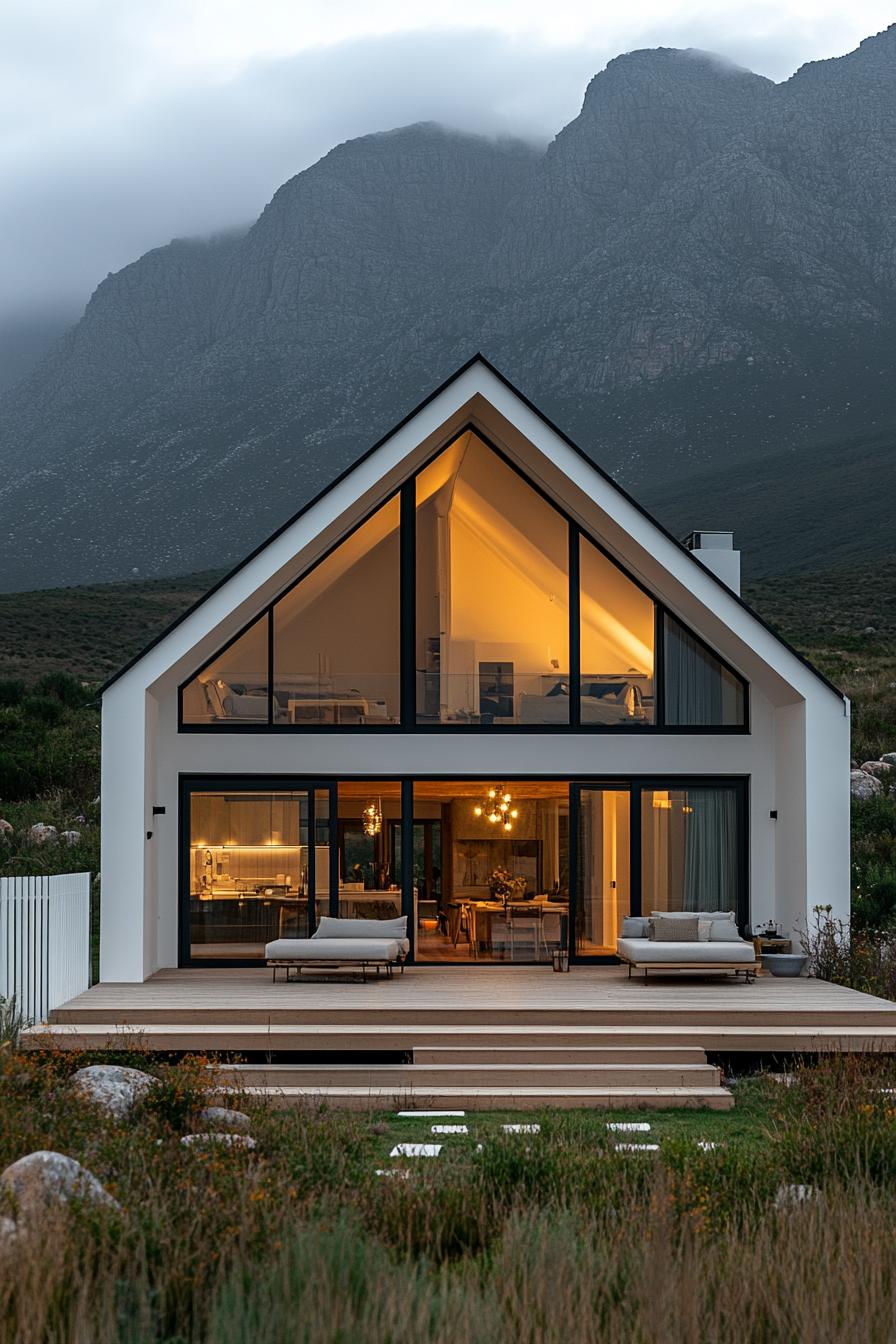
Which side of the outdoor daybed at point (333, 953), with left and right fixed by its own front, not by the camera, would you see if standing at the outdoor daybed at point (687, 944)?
left

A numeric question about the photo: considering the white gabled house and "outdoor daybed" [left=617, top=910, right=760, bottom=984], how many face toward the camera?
2

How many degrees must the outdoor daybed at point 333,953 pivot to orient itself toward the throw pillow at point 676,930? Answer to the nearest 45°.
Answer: approximately 90° to its left
